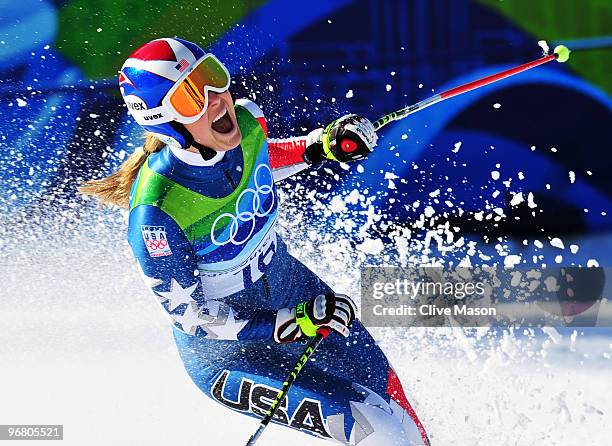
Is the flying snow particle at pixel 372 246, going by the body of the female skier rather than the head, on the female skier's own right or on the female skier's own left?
on the female skier's own left

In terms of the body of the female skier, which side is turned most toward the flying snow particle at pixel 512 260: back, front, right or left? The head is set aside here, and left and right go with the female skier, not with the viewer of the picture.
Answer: left

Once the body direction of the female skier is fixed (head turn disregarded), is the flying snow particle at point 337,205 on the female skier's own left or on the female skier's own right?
on the female skier's own left

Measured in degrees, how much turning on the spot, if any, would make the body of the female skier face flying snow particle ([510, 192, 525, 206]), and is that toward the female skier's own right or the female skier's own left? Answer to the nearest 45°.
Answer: approximately 90° to the female skier's own left

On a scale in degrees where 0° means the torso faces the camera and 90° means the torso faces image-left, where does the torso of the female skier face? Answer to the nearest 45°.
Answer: approximately 315°
